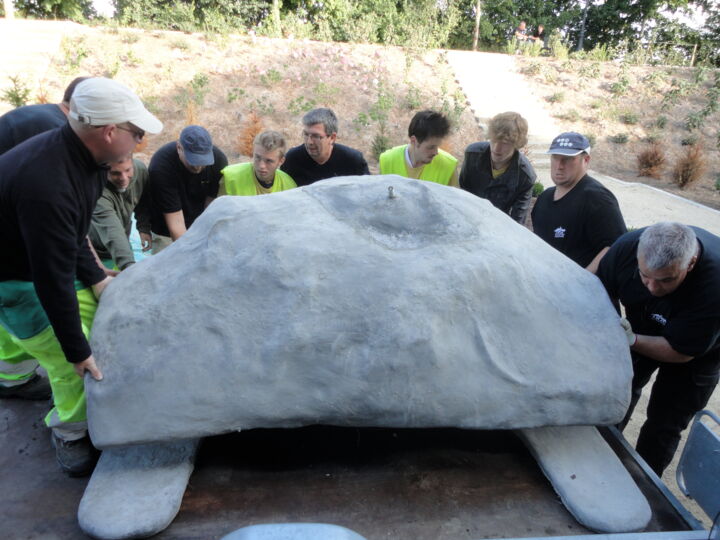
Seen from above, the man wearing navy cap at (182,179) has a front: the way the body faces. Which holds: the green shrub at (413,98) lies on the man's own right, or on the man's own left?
on the man's own left

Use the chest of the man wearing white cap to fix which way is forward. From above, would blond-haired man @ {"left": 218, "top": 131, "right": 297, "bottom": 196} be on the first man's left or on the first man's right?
on the first man's left

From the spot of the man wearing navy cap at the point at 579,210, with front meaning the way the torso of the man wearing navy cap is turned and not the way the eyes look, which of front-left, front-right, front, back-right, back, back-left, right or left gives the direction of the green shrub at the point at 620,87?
back-right

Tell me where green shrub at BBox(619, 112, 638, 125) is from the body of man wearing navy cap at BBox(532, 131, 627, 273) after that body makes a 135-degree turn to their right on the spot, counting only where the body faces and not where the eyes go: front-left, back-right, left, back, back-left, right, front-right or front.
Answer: front

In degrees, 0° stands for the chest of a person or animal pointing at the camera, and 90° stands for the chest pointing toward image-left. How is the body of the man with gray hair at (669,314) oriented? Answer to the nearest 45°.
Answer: approximately 45°

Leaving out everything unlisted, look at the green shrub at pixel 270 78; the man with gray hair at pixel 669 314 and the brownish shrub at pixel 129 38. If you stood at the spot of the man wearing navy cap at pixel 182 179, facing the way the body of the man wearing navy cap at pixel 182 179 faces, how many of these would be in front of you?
1

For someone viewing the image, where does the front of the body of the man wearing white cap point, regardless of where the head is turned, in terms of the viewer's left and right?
facing to the right of the viewer

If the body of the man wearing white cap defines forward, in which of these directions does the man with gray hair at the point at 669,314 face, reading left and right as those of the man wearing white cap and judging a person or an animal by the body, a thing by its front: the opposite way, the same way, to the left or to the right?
the opposite way

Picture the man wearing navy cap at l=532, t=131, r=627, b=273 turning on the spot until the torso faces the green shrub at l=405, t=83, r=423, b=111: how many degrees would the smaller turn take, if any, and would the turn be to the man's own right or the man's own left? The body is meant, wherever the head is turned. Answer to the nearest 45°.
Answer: approximately 90° to the man's own right

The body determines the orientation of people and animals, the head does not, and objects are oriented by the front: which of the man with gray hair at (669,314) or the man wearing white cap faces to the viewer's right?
the man wearing white cap

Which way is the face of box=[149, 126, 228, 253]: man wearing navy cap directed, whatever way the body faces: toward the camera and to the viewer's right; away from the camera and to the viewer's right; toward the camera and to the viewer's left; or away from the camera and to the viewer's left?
toward the camera and to the viewer's right

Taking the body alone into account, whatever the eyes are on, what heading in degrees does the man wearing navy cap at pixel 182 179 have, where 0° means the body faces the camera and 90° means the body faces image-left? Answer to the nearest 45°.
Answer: approximately 315°

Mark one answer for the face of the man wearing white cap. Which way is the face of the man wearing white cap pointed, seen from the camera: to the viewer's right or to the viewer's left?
to the viewer's right

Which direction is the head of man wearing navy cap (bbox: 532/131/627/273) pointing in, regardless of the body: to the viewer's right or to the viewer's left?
to the viewer's left
